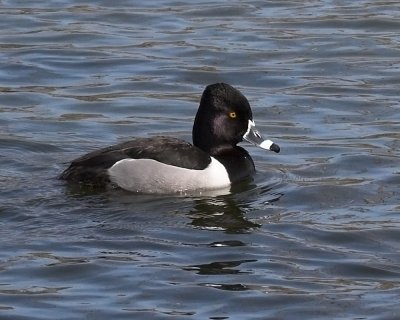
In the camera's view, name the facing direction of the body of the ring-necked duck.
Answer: to the viewer's right
